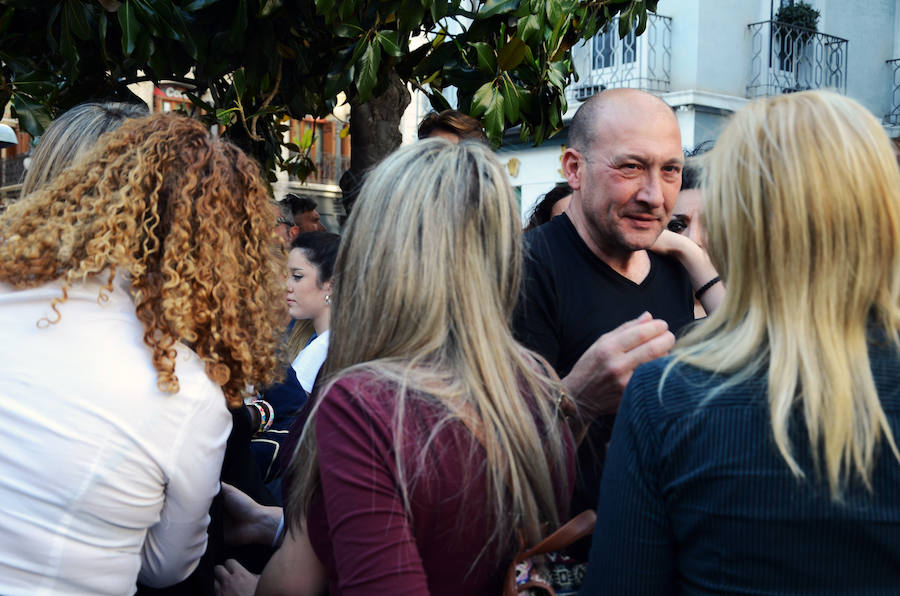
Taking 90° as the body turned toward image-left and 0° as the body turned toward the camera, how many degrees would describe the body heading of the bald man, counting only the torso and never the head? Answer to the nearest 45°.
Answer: approximately 315°

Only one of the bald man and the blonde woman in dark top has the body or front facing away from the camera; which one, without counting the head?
the blonde woman in dark top

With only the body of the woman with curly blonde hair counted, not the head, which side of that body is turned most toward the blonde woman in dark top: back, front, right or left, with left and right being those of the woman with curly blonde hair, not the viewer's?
right

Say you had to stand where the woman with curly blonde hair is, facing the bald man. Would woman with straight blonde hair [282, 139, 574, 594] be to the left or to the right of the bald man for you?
right

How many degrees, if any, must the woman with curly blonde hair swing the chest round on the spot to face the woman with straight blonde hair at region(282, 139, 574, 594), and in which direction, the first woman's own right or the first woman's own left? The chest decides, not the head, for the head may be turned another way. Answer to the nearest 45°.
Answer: approximately 90° to the first woman's own right

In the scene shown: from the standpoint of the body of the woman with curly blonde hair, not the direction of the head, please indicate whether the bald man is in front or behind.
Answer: in front

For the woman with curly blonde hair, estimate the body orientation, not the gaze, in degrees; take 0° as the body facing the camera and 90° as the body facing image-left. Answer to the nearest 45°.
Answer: approximately 225°

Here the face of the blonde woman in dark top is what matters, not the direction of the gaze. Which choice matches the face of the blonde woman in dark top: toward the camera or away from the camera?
away from the camera

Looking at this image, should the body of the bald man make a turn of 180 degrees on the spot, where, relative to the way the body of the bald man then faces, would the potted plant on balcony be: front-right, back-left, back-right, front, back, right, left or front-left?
front-right

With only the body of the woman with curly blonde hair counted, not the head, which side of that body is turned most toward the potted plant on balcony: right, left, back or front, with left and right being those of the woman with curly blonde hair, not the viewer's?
front

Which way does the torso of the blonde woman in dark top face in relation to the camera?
away from the camera

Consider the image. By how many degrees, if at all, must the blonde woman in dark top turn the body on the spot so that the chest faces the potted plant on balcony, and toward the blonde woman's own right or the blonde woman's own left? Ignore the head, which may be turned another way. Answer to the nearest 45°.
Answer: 0° — they already face it

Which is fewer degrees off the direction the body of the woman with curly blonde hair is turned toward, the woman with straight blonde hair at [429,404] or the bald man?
the bald man

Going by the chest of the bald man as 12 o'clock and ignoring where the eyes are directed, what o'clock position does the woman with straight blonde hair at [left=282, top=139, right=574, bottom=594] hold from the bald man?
The woman with straight blonde hair is roughly at 2 o'clock from the bald man.

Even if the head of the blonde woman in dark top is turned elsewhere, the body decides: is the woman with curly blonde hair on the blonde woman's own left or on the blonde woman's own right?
on the blonde woman's own left

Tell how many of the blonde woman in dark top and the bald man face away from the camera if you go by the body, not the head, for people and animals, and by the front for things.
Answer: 1
